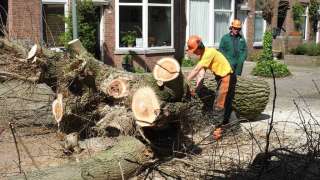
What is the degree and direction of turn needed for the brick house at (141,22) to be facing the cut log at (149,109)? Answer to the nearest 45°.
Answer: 0° — it already faces it

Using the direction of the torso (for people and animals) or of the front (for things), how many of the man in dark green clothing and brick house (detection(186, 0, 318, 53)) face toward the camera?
2

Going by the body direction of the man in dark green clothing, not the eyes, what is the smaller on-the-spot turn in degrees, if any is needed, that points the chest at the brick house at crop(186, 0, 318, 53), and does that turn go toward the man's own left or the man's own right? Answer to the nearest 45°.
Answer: approximately 180°

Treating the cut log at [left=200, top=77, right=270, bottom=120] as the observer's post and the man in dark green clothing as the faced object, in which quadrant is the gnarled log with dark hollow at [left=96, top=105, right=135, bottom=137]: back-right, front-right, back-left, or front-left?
back-left

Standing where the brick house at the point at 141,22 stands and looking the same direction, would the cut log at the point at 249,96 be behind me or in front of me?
in front

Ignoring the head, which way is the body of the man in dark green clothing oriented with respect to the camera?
toward the camera

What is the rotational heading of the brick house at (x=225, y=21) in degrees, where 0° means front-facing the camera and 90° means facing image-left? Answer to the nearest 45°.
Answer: approximately 0°

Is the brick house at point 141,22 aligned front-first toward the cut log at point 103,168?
yes

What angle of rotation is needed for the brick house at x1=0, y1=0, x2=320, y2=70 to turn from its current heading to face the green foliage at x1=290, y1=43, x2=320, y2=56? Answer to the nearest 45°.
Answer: approximately 135° to its left

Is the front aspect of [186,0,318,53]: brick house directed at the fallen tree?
yes

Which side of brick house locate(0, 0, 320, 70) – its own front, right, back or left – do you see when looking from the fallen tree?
front
